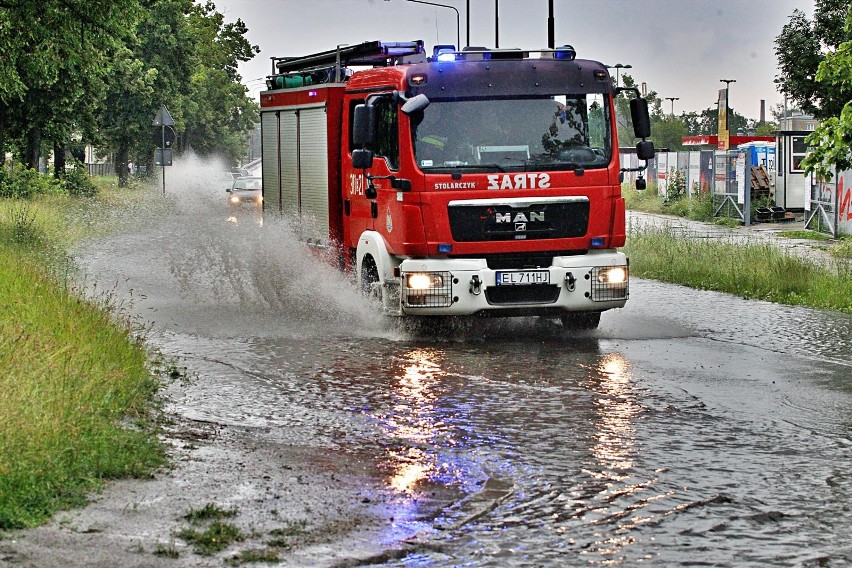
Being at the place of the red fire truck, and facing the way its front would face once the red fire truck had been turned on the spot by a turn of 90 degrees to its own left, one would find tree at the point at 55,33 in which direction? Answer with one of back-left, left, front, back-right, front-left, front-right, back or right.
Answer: left

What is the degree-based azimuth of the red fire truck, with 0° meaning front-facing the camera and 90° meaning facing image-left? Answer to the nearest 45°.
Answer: approximately 315°

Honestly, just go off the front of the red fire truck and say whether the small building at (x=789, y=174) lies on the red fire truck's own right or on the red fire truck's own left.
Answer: on the red fire truck's own left

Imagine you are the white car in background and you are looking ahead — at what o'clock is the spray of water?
The spray of water is roughly at 12 o'clock from the white car in background.

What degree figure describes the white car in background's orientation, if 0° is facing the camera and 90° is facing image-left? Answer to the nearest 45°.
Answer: approximately 0°

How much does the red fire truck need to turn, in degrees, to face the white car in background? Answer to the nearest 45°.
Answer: approximately 135° to its left

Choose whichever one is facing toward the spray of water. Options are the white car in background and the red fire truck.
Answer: the white car in background

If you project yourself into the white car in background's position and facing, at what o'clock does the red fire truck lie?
The red fire truck is roughly at 12 o'clock from the white car in background.

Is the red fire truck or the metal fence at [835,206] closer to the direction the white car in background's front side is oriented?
the red fire truck

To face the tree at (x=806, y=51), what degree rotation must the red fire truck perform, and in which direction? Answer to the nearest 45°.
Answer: approximately 135° to its left

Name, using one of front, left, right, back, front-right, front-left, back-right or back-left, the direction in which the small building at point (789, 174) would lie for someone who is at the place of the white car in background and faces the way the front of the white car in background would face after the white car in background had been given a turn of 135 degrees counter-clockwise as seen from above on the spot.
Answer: front-right
